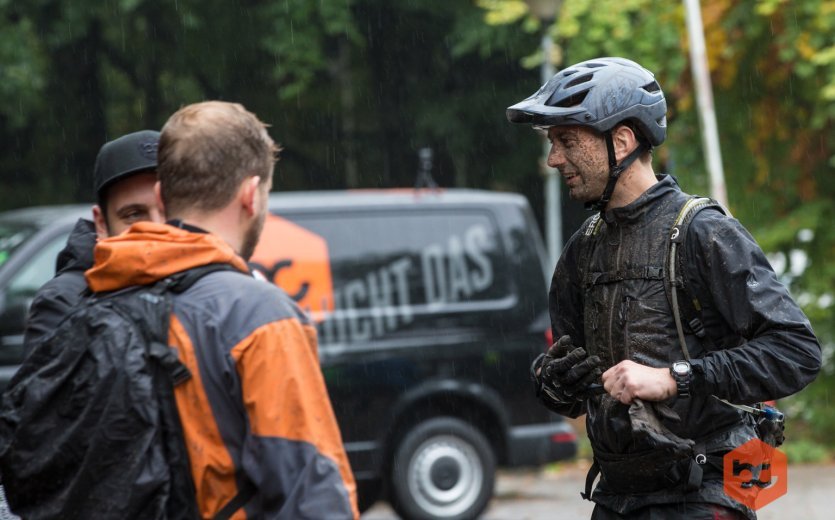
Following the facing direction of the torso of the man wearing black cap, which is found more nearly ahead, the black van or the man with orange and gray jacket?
the man with orange and gray jacket

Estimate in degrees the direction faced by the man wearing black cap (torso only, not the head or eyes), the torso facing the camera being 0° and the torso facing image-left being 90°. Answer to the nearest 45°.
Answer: approximately 315°

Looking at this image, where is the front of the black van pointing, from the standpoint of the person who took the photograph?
facing to the left of the viewer

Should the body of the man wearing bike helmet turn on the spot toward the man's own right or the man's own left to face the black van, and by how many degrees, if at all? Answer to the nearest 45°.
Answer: approximately 135° to the man's own right

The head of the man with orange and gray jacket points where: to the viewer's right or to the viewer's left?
to the viewer's right

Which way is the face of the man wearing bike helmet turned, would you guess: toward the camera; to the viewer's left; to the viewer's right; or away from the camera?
to the viewer's left

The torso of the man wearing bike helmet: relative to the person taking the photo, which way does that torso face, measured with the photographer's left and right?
facing the viewer and to the left of the viewer

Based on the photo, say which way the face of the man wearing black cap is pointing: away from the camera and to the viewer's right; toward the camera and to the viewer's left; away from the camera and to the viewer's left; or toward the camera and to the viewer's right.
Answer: toward the camera and to the viewer's right

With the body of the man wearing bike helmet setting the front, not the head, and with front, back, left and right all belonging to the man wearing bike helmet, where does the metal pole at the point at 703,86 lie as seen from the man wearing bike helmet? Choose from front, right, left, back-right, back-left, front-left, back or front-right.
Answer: back-right

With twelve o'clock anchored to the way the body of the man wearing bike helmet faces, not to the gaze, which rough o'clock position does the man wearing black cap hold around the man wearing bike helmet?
The man wearing black cap is roughly at 2 o'clock from the man wearing bike helmet.

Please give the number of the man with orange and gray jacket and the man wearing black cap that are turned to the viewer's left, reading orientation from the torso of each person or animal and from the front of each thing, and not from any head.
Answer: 0

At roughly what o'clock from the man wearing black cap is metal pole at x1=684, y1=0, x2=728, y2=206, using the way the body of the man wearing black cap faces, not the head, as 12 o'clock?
The metal pole is roughly at 9 o'clock from the man wearing black cap.

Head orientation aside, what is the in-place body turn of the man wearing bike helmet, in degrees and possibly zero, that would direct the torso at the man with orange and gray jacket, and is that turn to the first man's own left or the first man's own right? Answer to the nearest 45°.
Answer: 0° — they already face them

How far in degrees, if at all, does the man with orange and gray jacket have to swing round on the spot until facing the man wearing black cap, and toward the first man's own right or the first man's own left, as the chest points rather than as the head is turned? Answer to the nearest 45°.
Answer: approximately 45° to the first man's own left

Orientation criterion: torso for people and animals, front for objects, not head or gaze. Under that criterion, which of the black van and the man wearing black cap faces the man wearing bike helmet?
the man wearing black cap

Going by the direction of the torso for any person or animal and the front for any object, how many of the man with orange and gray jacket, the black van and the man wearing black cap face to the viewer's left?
1
